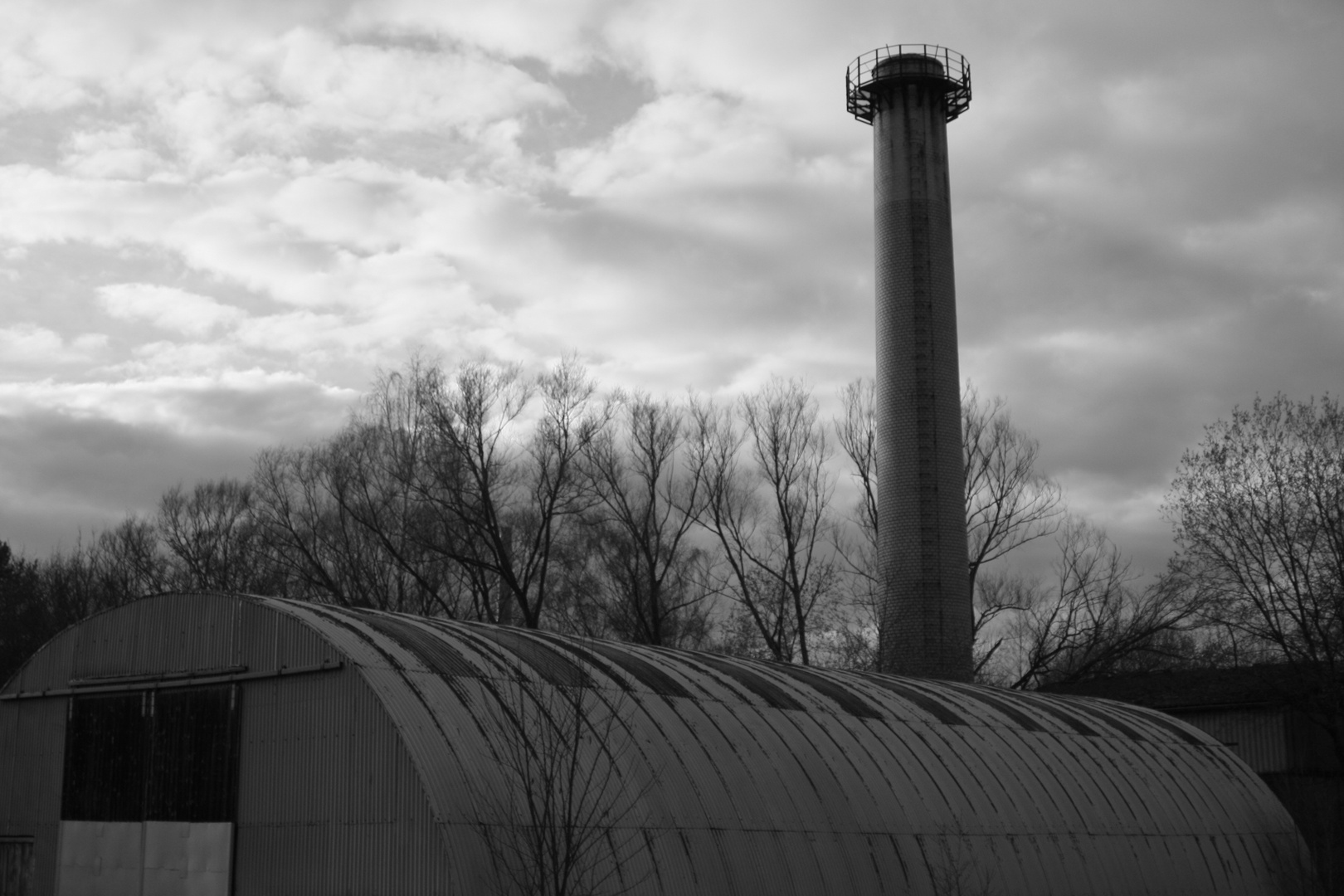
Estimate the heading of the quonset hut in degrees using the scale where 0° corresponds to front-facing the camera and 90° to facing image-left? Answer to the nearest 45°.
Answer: approximately 45°

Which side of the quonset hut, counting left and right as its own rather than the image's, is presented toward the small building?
back
